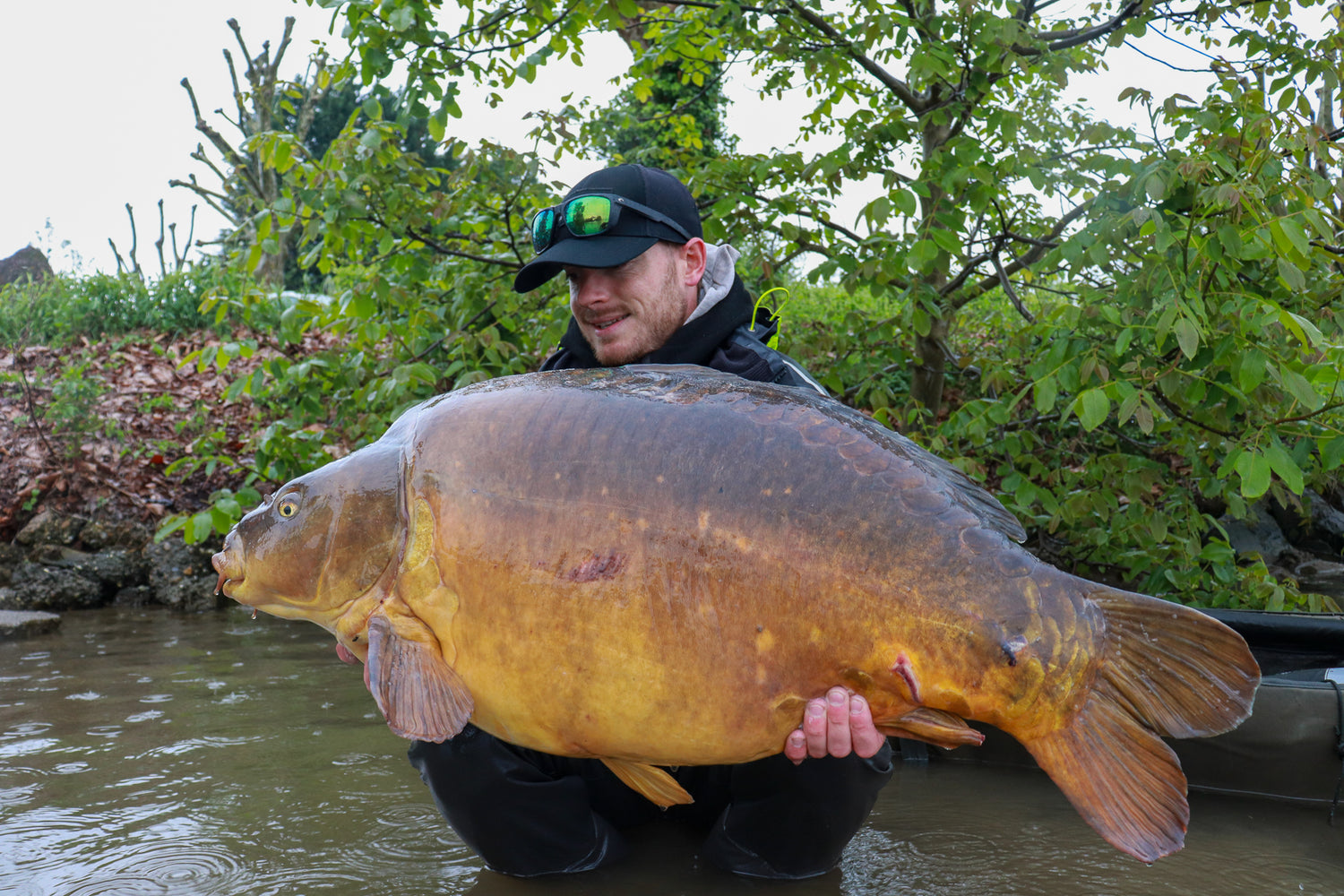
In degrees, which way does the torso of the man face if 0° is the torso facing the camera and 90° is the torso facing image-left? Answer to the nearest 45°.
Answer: approximately 0°

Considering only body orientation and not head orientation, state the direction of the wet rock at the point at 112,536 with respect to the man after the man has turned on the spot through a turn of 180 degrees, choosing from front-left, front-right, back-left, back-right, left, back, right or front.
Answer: front-left

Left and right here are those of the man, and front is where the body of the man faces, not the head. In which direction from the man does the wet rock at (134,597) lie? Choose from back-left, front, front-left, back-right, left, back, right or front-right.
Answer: back-right

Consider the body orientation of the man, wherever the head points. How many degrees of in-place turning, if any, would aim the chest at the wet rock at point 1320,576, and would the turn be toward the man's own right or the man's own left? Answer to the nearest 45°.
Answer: approximately 135° to the man's own left

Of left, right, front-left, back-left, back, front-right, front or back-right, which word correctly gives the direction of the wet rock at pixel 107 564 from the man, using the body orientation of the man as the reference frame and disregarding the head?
back-right

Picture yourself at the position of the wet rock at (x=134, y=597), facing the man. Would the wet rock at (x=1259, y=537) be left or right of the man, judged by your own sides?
left

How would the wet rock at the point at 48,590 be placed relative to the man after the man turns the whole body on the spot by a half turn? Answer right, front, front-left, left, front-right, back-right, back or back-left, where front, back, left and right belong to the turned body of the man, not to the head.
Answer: front-left

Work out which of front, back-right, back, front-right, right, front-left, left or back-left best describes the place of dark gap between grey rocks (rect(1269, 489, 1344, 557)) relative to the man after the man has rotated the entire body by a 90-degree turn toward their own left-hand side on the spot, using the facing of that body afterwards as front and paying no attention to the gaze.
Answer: front-left

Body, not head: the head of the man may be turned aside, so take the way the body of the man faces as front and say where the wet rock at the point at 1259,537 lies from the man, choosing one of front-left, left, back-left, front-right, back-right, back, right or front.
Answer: back-left

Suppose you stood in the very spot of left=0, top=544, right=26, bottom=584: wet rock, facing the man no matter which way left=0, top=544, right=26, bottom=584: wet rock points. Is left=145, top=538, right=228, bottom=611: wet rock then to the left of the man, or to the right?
left
